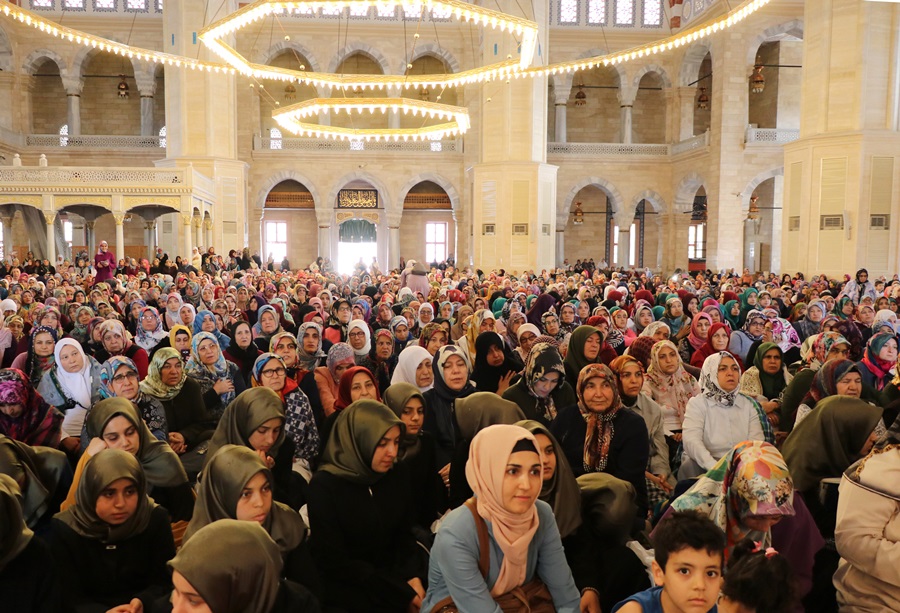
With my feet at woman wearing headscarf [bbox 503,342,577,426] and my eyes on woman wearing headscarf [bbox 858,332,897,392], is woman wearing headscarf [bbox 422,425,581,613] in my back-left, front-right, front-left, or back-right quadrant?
back-right

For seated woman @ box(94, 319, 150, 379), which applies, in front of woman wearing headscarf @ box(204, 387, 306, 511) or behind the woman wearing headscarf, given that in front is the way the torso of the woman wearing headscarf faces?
behind

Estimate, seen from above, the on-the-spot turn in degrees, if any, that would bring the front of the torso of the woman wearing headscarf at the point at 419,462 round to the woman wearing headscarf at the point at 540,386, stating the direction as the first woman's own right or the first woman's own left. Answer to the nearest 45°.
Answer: approximately 90° to the first woman's own left

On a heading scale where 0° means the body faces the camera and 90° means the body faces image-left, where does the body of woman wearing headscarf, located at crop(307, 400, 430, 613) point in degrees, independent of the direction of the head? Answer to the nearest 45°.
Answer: approximately 315°

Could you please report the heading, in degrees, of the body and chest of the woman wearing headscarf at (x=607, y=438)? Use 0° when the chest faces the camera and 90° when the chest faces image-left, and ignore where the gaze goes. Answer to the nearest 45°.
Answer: approximately 0°

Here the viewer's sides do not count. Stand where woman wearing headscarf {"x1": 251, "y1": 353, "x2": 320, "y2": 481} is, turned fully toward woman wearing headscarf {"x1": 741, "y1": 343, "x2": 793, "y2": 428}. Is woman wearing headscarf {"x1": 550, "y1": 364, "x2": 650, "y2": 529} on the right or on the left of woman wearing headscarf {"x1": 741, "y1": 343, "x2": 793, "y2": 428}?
right

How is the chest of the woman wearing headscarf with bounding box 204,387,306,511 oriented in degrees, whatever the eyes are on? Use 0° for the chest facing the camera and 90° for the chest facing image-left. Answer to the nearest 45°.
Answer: approximately 315°

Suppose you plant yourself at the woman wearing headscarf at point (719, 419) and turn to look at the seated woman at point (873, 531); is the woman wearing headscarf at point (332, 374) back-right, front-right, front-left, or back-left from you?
back-right

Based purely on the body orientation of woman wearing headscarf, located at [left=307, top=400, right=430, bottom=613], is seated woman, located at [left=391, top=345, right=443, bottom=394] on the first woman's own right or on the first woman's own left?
on the first woman's own left

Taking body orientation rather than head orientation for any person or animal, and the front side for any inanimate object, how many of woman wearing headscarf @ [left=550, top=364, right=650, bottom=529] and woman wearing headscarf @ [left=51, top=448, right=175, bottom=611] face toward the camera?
2

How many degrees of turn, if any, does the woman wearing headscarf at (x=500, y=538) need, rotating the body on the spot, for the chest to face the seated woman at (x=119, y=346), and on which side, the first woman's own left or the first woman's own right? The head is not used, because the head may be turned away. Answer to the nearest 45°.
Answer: approximately 180°
